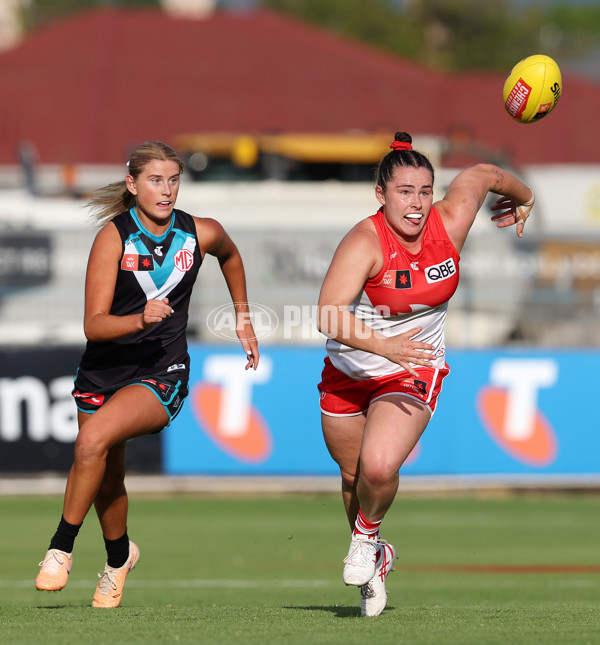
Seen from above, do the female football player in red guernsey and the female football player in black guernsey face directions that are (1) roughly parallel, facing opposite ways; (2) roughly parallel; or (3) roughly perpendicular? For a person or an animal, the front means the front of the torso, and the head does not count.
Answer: roughly parallel

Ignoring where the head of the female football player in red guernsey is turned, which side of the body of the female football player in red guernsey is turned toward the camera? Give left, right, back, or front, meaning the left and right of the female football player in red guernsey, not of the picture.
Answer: front

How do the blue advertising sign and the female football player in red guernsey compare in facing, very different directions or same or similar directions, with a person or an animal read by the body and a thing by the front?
same or similar directions

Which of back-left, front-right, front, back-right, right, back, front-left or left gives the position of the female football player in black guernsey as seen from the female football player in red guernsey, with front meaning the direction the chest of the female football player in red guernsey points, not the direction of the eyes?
right

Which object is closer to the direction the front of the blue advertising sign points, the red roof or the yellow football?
the yellow football

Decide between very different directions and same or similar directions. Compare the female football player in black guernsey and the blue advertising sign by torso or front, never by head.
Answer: same or similar directions

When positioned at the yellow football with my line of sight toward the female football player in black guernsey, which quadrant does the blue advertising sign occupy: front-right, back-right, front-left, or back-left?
back-right

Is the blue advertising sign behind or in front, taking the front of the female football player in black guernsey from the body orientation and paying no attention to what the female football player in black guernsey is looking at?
behind

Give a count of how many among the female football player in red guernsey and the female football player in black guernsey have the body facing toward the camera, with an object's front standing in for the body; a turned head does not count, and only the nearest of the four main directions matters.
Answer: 2

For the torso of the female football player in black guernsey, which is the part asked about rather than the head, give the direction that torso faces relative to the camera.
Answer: toward the camera

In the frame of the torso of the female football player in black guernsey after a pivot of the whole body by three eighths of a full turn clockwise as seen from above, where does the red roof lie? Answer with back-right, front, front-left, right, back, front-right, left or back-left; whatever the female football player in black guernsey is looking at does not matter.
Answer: front-right

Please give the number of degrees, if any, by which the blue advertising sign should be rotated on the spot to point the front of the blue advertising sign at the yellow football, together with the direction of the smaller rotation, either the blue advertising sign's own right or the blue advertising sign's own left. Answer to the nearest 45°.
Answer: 0° — it already faces it

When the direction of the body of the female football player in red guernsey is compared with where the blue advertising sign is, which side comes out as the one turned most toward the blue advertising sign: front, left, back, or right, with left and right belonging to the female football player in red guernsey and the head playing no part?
back

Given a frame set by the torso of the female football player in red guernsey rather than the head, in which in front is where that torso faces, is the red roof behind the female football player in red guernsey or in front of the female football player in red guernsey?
behind
